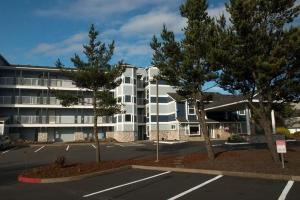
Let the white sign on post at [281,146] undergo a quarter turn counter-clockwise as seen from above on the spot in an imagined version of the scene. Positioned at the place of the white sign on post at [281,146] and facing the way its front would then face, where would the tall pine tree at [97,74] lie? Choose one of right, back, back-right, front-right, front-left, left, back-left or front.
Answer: back

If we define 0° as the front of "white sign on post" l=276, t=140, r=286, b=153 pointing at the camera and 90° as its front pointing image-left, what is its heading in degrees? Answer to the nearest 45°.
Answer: approximately 0°

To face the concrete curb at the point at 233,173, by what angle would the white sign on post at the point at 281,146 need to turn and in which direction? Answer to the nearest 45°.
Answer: approximately 45° to its right

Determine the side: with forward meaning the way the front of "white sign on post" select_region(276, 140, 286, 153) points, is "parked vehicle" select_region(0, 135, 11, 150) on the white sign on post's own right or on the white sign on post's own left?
on the white sign on post's own right
